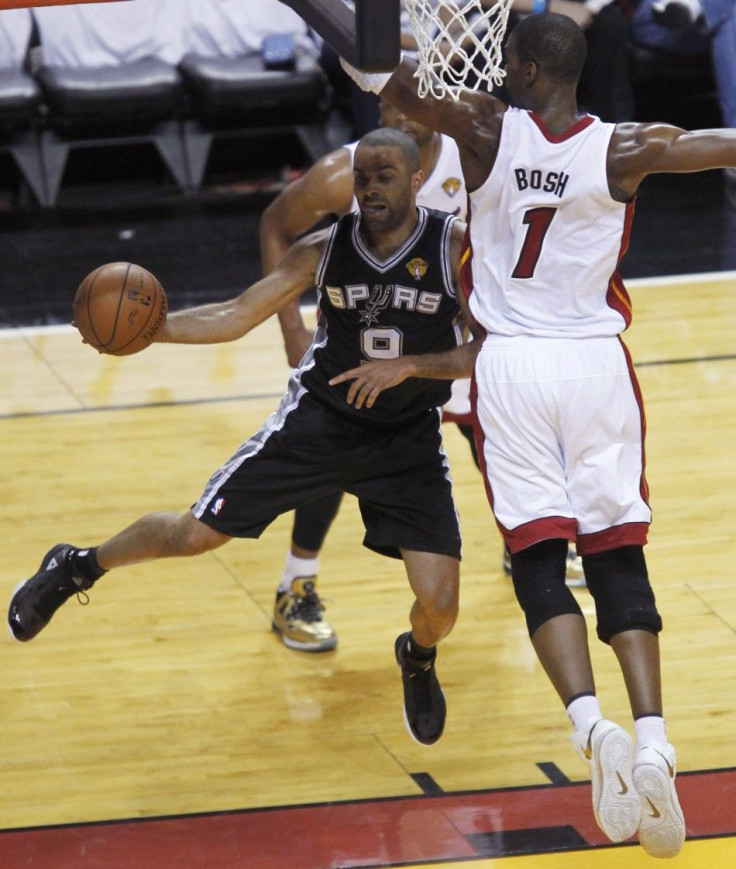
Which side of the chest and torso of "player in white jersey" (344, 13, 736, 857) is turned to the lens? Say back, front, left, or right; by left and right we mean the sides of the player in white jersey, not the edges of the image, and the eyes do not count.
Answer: back

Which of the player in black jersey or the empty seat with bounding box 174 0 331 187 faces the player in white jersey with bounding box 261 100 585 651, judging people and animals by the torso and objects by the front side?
the empty seat

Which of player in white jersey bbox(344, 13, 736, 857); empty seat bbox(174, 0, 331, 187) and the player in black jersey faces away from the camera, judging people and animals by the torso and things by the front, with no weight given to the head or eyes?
the player in white jersey

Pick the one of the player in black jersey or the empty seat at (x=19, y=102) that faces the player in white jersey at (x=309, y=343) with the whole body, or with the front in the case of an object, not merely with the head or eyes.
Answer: the empty seat

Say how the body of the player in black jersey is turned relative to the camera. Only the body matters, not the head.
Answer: toward the camera

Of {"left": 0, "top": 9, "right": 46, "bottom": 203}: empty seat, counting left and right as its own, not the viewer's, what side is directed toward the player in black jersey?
front

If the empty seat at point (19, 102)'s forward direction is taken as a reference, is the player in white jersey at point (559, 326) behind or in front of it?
in front

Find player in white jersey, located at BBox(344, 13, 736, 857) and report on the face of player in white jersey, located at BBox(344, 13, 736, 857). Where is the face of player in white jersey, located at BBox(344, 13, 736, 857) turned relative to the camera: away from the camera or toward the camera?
away from the camera

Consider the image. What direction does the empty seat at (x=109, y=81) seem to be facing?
toward the camera

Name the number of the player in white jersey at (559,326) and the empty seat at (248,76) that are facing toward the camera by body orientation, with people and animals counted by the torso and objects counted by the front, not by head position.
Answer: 1

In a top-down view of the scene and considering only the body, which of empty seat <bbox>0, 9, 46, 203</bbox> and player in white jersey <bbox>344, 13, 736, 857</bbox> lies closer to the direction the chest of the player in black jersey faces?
the player in white jersey

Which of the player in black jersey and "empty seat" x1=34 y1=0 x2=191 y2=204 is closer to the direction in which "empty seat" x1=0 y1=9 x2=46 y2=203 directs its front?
the player in black jersey

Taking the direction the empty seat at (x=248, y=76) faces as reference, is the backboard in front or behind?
in front

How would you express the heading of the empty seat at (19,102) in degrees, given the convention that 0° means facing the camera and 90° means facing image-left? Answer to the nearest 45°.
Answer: approximately 0°
